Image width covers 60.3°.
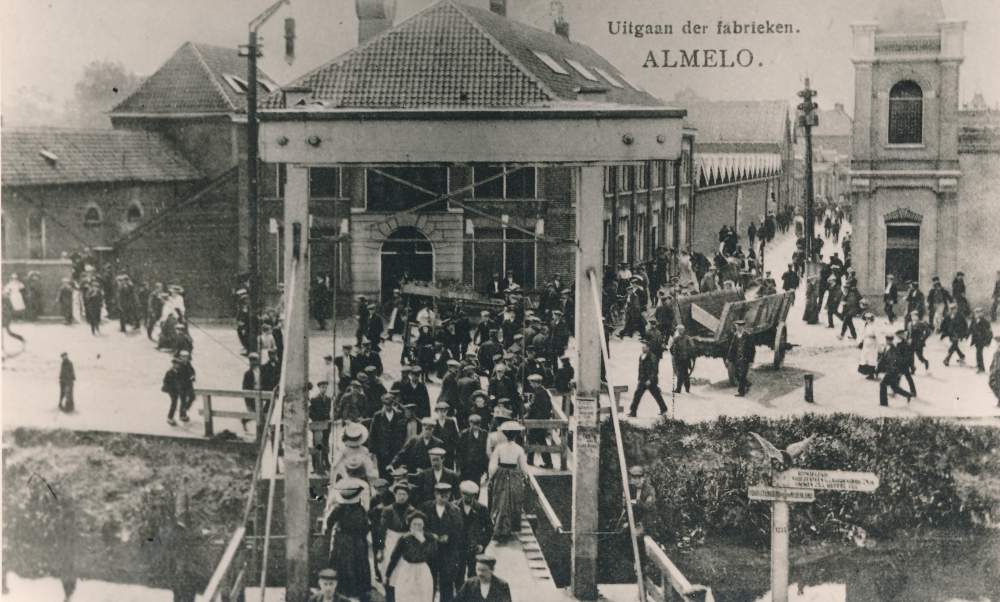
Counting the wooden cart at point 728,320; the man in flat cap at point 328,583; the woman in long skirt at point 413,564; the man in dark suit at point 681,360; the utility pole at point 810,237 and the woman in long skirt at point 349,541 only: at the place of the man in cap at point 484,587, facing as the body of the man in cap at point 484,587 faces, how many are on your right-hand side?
3

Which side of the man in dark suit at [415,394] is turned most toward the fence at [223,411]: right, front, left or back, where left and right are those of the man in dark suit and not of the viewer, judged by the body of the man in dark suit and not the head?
right

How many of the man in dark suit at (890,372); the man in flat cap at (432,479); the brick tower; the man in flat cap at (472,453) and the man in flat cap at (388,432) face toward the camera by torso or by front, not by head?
4

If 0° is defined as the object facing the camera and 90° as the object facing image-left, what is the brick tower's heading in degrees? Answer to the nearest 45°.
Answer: approximately 0°

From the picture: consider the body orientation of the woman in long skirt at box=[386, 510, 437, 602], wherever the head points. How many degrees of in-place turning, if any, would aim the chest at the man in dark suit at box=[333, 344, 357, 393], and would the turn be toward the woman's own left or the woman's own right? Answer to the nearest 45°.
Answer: approximately 180°

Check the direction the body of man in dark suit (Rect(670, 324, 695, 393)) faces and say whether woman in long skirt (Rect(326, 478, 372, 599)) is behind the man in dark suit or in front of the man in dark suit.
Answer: in front

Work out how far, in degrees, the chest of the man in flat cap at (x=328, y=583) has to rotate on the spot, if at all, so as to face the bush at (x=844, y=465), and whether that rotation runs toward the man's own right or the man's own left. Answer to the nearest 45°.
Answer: approximately 90° to the man's own left

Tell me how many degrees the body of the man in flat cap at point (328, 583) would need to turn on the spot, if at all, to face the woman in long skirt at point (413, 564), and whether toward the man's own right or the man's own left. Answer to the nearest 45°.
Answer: approximately 90° to the man's own left

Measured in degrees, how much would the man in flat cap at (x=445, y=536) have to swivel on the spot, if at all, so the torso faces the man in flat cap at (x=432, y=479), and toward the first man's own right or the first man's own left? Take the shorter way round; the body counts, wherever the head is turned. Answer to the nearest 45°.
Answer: approximately 180°
